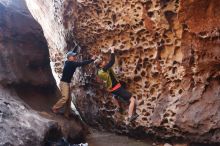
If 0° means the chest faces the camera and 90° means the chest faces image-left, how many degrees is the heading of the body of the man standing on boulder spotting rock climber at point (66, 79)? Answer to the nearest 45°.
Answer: approximately 270°

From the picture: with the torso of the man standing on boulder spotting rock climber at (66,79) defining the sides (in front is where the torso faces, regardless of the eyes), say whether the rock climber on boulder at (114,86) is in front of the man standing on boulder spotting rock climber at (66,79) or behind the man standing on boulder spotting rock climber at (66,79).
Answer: in front
